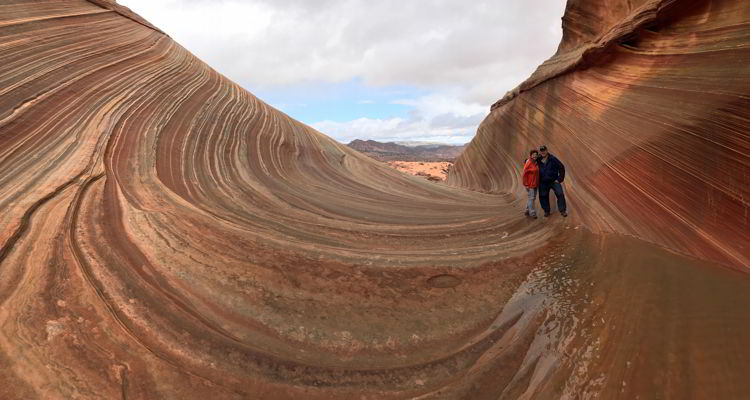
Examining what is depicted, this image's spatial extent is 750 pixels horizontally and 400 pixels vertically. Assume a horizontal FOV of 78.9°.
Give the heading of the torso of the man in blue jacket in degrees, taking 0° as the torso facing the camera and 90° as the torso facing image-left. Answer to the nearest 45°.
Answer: approximately 0°
